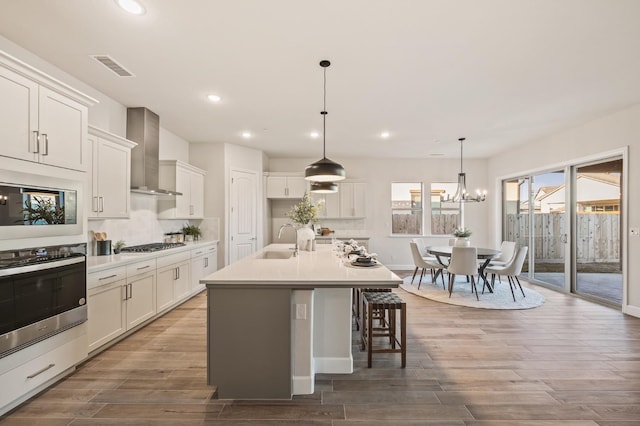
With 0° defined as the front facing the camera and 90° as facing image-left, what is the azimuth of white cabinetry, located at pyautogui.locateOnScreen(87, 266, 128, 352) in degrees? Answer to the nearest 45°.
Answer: approximately 315°

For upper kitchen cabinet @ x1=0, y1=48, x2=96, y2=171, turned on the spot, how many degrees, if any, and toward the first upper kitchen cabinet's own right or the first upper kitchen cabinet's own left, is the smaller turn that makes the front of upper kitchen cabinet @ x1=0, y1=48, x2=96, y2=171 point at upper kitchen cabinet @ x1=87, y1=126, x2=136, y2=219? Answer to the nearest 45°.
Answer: approximately 90° to the first upper kitchen cabinet's own left

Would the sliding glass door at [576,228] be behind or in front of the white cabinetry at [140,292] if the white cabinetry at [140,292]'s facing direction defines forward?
in front

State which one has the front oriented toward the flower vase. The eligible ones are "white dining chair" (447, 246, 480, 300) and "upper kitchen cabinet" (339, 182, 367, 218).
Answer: the upper kitchen cabinet

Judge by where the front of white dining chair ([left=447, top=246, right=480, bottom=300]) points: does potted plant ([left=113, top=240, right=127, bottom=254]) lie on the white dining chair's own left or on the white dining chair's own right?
on the white dining chair's own left

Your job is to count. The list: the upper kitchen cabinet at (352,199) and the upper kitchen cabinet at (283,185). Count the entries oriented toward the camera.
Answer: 2

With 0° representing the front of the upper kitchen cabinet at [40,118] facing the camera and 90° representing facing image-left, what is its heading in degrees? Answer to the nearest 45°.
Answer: approximately 315°

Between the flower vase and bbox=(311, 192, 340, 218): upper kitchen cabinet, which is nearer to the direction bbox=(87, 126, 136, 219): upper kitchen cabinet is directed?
the flower vase

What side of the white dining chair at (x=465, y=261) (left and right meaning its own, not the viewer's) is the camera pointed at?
back

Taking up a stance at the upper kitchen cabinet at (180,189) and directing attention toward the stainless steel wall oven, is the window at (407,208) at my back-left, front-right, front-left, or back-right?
back-left

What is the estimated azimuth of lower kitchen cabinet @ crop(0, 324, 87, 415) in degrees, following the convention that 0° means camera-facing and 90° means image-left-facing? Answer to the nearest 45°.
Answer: approximately 315°

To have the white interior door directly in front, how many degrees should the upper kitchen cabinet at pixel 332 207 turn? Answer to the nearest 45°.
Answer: approximately 45° to its right

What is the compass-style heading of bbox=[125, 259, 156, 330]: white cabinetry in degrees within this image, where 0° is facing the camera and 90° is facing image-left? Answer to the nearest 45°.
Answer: approximately 315°
